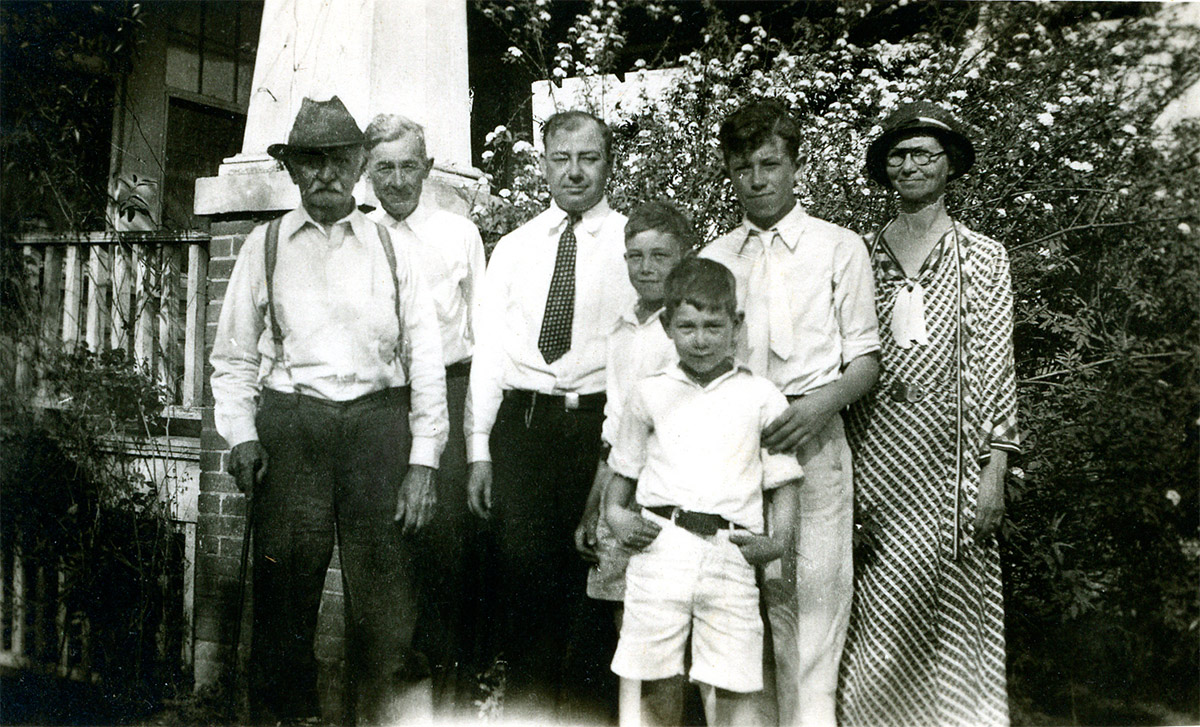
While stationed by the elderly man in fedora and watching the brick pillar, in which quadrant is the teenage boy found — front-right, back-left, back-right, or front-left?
back-right

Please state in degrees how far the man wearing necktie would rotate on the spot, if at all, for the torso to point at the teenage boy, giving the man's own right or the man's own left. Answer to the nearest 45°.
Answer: approximately 45° to the man's own left

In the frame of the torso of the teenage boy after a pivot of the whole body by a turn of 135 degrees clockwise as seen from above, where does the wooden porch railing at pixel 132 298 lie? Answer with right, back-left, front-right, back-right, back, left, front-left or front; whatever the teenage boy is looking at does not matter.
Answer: front

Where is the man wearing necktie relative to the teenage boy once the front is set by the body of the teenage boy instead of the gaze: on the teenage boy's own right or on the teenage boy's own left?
on the teenage boy's own right

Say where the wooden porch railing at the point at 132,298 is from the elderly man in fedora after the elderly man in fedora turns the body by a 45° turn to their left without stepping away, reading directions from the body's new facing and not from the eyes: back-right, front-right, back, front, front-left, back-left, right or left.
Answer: back

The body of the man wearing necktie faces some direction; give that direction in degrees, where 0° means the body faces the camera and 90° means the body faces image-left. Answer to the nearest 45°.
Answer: approximately 0°

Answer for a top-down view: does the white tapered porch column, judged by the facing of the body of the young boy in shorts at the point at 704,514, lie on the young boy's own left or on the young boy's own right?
on the young boy's own right
